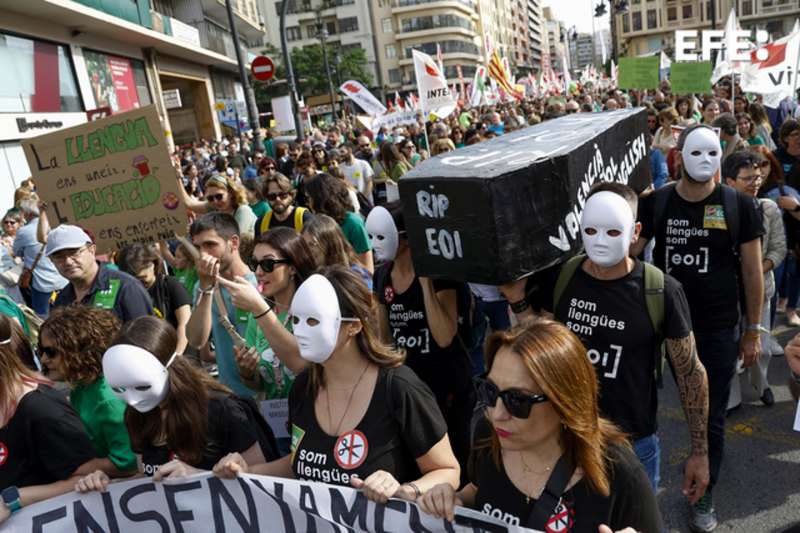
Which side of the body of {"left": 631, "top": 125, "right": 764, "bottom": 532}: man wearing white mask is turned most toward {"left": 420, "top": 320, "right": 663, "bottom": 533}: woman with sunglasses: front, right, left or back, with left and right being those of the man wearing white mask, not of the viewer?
front

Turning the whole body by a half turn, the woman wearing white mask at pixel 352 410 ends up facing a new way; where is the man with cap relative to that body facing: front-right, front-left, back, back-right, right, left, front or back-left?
left

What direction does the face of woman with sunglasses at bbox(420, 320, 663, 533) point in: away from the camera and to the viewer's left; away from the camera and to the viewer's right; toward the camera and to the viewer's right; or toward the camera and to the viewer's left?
toward the camera and to the viewer's left

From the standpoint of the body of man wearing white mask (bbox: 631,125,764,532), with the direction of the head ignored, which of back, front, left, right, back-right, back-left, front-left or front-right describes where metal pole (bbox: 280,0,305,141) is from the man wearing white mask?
back-right

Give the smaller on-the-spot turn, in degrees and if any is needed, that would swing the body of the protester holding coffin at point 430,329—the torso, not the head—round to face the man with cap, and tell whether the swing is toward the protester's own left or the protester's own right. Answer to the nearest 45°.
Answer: approximately 90° to the protester's own right

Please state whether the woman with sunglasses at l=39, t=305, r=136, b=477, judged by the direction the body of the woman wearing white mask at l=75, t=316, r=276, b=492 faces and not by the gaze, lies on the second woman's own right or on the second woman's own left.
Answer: on the second woman's own right

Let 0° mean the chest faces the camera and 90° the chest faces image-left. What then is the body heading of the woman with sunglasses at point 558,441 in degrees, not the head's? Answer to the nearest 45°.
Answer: approximately 45°

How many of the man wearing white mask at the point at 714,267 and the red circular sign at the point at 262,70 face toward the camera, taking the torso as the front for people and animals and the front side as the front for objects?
2
